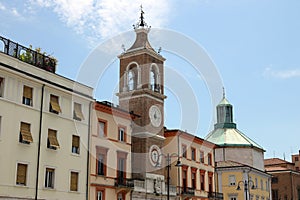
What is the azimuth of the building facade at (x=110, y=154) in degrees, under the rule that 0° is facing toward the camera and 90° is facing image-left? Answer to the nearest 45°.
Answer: approximately 315°

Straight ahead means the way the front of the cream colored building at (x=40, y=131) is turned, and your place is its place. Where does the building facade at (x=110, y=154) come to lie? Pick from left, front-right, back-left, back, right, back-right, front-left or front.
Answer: left

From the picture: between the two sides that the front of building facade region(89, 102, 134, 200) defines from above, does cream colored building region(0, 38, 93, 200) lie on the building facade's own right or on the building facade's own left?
on the building facade's own right

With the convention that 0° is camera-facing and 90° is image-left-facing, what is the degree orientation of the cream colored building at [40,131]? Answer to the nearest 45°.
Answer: approximately 315°

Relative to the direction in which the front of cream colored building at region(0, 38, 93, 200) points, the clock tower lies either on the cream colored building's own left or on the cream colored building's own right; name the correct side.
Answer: on the cream colored building's own left
